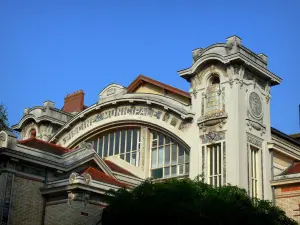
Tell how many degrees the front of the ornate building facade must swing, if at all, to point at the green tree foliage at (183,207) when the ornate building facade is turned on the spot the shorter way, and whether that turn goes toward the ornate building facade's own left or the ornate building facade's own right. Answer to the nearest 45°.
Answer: approximately 45° to the ornate building facade's own left

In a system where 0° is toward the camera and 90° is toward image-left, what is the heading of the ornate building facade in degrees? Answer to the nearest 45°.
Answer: approximately 45°
